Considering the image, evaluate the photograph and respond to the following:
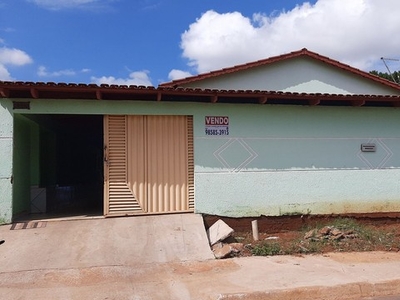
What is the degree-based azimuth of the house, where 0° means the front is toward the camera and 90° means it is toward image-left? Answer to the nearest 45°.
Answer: approximately 0°
